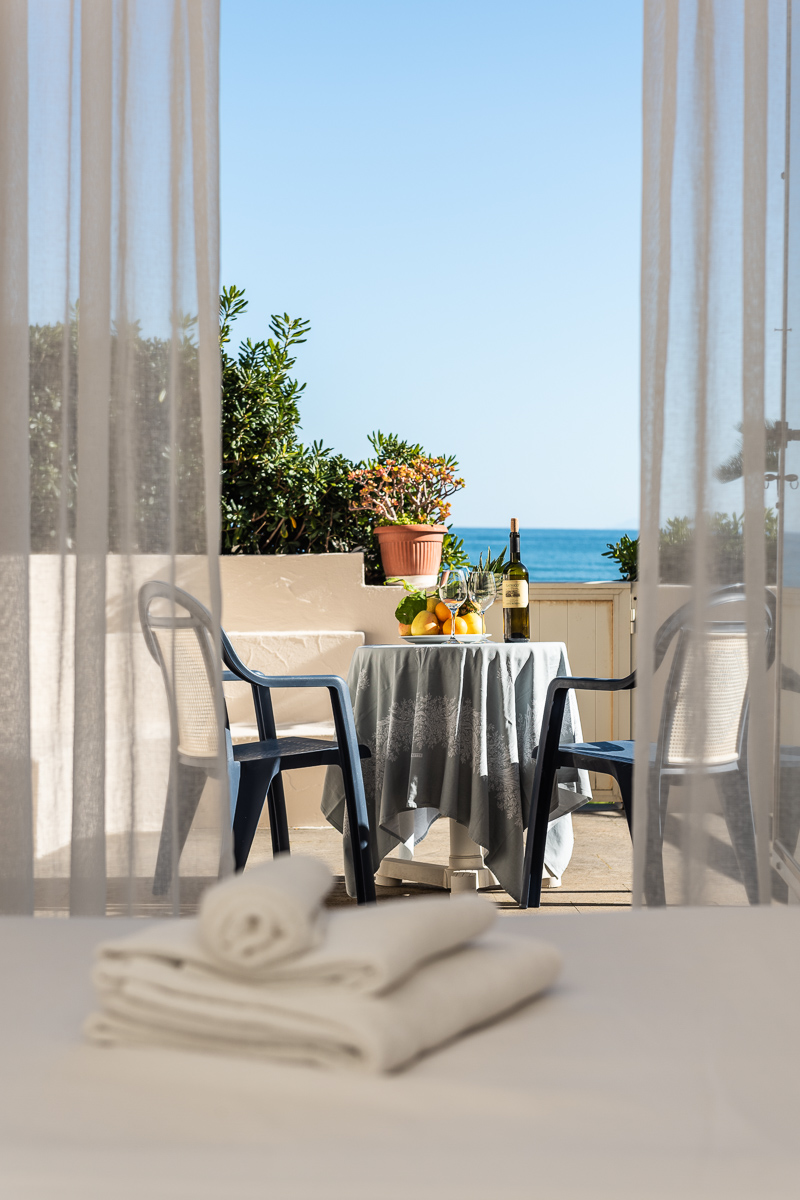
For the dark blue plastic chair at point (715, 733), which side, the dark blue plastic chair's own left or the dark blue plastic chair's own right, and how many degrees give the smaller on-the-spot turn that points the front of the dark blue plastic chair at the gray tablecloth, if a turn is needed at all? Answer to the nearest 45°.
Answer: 0° — it already faces it

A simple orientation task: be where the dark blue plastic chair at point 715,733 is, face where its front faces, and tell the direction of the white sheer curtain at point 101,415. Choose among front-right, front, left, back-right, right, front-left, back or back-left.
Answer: front-left

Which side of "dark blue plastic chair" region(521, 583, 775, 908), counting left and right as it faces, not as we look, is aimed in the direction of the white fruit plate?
front

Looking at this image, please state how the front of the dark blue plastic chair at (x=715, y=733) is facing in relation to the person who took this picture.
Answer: facing away from the viewer and to the left of the viewer

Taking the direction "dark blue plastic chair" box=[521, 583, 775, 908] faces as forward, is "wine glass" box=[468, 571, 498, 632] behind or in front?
in front

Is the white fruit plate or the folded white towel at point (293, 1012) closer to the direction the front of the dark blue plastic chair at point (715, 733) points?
the white fruit plate

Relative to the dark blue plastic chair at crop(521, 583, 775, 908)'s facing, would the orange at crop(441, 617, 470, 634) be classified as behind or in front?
in front
